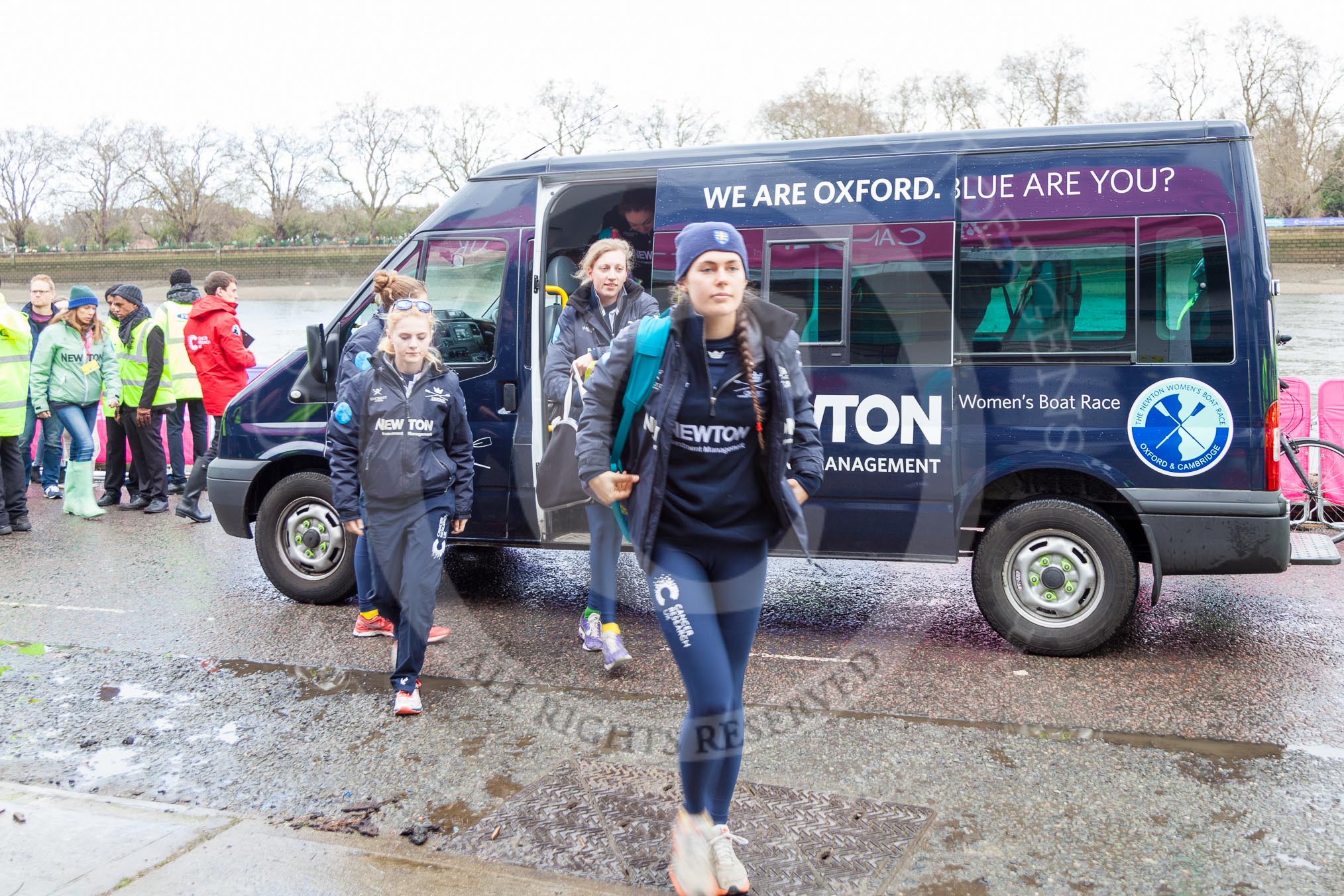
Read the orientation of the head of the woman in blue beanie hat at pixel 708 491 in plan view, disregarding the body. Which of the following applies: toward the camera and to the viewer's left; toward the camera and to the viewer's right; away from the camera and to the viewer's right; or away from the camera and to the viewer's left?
toward the camera and to the viewer's right

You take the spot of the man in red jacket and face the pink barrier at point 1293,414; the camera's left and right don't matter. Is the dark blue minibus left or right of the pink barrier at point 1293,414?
right

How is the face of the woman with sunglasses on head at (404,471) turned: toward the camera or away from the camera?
toward the camera

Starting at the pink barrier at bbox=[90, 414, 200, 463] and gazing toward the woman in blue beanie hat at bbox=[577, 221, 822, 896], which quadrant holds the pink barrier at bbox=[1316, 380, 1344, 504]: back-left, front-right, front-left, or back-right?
front-left

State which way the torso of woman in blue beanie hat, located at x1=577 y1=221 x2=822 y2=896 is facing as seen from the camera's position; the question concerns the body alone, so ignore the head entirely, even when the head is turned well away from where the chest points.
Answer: toward the camera

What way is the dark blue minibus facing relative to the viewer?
to the viewer's left

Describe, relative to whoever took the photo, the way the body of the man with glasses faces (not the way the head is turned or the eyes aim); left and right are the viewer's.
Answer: facing the viewer

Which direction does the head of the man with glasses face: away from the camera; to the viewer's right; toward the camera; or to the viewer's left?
toward the camera

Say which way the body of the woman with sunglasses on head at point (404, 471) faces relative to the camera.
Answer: toward the camera

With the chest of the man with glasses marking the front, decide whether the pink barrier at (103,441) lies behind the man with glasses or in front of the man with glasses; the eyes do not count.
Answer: behind

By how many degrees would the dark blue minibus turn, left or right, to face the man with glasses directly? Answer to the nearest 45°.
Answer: approximately 45° to its right
